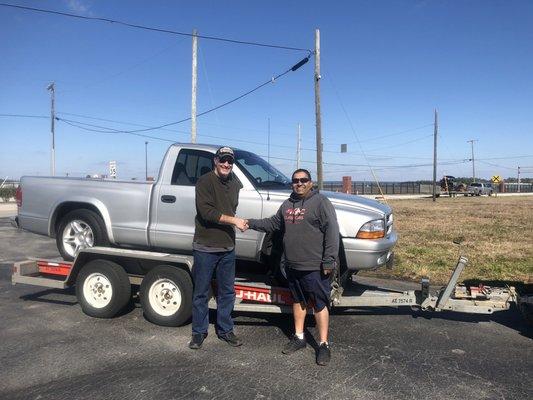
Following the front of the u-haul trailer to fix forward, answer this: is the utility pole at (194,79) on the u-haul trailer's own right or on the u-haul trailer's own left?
on the u-haul trailer's own left

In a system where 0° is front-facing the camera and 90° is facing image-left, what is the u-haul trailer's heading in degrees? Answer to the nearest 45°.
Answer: approximately 270°

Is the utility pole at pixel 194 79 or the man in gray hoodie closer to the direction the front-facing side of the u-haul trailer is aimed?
the man in gray hoodie
